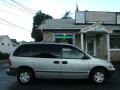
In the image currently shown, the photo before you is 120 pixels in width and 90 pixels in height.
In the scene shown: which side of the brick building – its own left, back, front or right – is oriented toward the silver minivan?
front

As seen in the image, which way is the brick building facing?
toward the camera

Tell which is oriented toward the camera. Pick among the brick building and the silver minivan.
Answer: the brick building

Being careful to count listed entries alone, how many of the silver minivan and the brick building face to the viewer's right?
1

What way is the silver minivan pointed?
to the viewer's right

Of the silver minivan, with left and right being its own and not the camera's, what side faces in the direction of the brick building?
left
